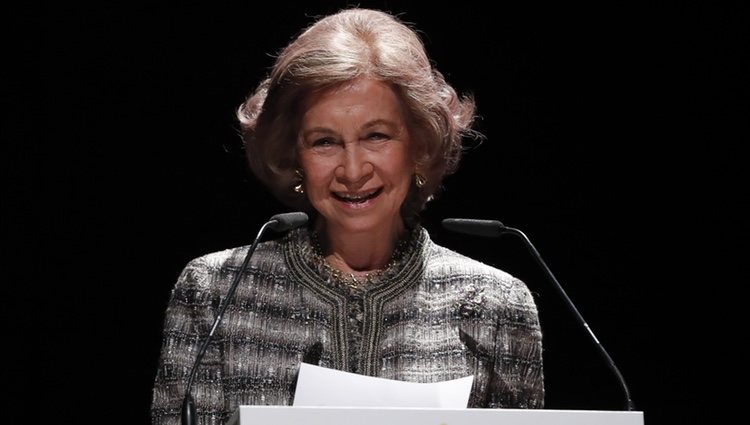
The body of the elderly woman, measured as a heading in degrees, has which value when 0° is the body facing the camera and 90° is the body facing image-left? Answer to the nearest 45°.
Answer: approximately 0°

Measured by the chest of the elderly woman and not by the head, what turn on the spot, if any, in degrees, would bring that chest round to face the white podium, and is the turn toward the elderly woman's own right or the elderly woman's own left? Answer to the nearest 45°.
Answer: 0° — they already face it
